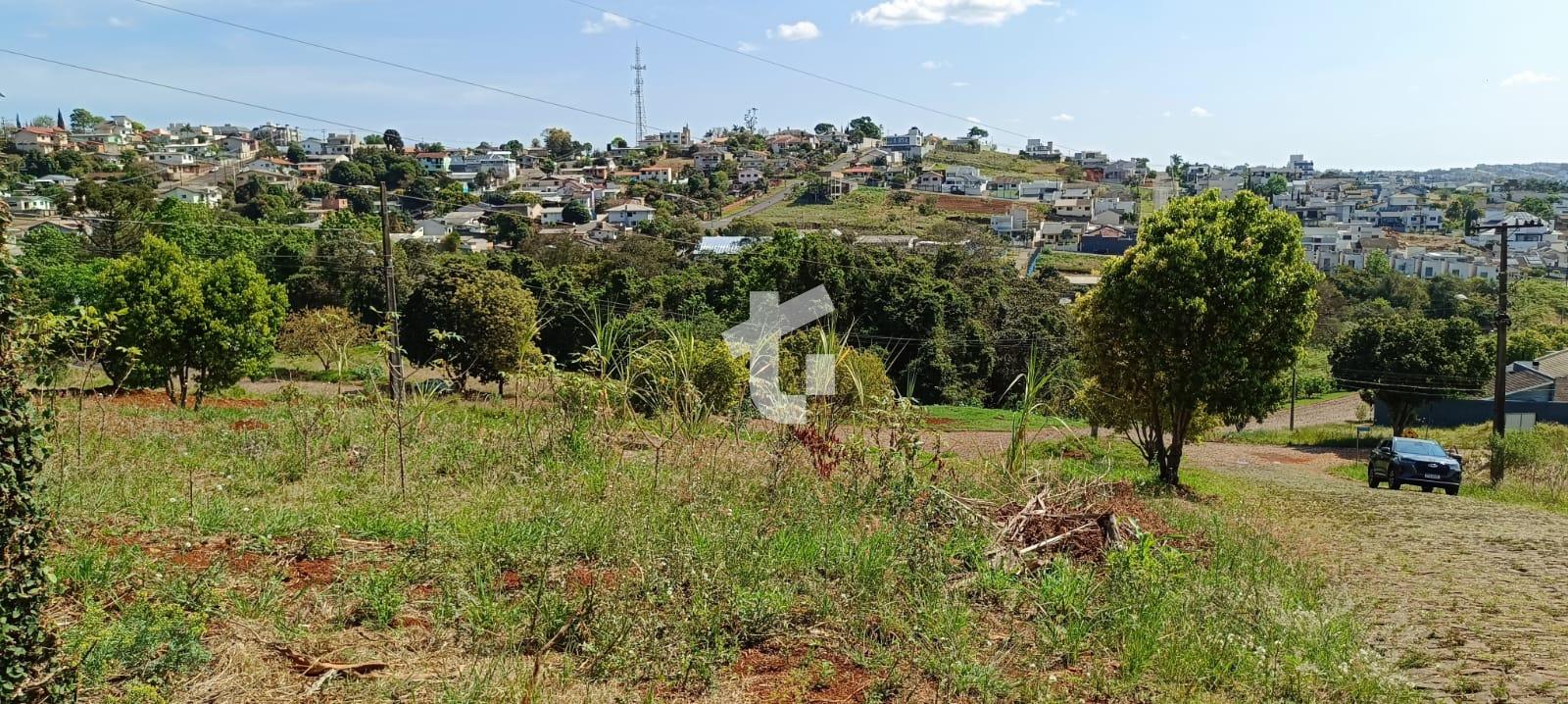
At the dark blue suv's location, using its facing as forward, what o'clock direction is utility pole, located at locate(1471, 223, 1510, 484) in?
The utility pole is roughly at 8 o'clock from the dark blue suv.

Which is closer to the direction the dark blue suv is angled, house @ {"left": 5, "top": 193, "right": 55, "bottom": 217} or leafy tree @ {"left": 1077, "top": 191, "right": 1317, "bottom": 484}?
the leafy tree

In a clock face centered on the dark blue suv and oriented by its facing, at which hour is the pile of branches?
The pile of branches is roughly at 2 o'clock from the dark blue suv.

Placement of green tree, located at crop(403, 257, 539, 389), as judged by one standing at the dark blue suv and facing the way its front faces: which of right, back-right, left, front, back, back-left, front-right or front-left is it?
back-right

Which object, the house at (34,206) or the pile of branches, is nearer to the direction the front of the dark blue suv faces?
the pile of branches

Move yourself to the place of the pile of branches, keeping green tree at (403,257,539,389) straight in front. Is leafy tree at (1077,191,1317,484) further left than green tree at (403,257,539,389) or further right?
right

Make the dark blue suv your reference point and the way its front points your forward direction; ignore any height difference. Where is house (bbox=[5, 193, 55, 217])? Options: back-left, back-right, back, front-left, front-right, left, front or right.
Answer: back-right

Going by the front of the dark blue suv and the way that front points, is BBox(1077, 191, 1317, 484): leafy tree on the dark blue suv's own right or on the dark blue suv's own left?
on the dark blue suv's own right

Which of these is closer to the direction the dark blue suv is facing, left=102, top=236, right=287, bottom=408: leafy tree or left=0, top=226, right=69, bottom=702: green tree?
the green tree

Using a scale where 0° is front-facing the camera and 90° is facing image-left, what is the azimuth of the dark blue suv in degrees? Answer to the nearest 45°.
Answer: approximately 315°

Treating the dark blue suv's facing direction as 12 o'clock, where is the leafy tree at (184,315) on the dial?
The leafy tree is roughly at 4 o'clock from the dark blue suv.

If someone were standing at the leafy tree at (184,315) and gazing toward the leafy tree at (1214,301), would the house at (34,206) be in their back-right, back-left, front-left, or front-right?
back-left

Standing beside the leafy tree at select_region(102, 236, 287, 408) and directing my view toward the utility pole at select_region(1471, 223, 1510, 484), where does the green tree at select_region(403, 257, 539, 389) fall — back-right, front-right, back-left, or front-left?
front-left

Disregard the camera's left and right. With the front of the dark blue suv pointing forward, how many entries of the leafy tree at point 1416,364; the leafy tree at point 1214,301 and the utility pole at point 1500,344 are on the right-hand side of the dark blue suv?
1

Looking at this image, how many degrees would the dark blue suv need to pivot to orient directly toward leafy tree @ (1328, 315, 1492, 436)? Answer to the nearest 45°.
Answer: approximately 135° to its left
